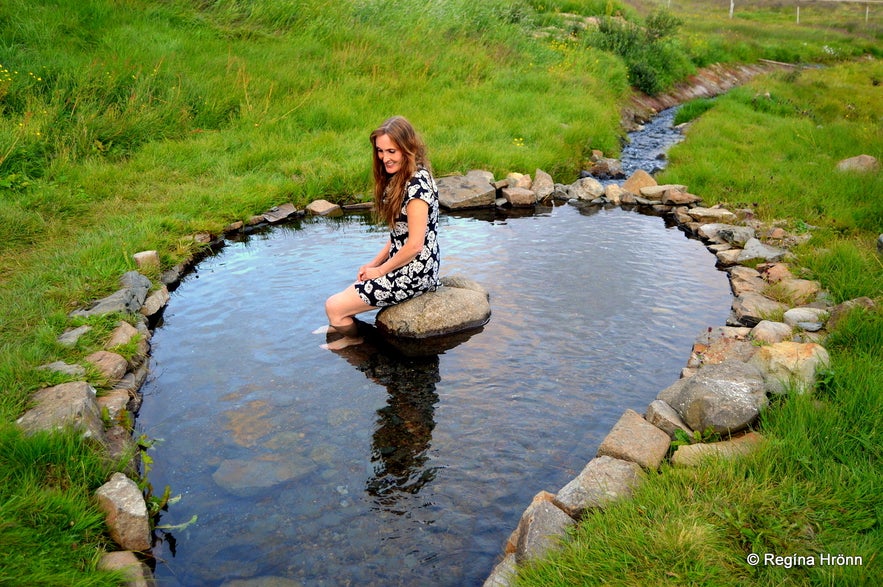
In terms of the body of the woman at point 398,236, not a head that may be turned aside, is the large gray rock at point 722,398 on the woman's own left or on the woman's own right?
on the woman's own left

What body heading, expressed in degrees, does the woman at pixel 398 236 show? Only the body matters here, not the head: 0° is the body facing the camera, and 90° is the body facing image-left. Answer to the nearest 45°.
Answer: approximately 90°

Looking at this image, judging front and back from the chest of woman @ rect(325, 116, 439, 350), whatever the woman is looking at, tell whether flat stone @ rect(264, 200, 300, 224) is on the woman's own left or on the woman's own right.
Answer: on the woman's own right

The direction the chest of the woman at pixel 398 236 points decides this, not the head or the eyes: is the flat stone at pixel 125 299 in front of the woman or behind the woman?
in front

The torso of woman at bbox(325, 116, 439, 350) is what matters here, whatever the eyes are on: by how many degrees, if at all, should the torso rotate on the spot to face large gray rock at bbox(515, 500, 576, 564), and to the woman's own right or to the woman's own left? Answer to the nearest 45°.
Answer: approximately 90° to the woman's own left

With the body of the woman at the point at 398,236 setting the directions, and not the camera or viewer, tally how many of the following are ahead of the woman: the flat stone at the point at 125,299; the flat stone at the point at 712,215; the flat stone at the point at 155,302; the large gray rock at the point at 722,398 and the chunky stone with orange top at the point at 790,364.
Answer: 2

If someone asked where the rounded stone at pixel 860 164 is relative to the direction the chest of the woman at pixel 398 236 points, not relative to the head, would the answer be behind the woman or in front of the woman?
behind

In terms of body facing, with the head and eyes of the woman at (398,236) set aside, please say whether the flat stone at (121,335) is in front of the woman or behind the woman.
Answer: in front

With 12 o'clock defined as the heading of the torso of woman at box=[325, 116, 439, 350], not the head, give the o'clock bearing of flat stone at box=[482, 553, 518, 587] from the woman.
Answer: The flat stone is roughly at 9 o'clock from the woman.

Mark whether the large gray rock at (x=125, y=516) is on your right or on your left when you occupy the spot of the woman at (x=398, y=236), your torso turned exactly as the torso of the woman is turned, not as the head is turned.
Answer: on your left

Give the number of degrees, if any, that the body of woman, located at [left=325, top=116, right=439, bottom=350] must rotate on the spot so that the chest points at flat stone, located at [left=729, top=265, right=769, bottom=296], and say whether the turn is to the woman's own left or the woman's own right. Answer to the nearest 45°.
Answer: approximately 180°

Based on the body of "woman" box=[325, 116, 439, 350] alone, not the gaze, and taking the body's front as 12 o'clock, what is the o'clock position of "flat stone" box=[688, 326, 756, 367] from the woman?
The flat stone is roughly at 7 o'clock from the woman.
